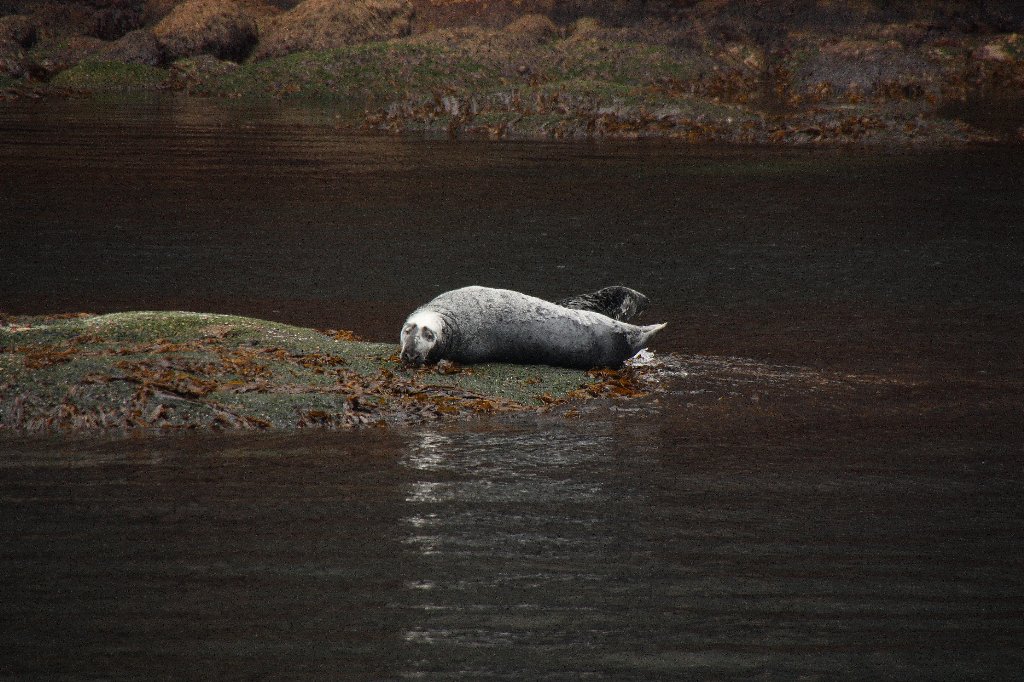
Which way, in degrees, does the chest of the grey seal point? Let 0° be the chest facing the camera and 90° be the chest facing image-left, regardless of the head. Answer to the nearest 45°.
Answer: approximately 90°
